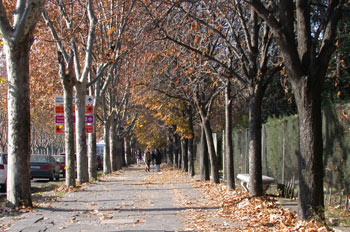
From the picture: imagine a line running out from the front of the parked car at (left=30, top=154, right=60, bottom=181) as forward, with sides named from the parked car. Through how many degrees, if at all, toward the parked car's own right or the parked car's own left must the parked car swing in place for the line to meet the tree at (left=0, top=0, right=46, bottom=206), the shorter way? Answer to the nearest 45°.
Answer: approximately 180°

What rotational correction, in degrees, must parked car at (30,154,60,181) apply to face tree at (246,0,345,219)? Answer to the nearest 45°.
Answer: approximately 180°

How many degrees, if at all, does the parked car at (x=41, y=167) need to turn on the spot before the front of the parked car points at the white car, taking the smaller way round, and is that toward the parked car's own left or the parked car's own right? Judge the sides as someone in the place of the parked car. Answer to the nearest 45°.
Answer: approximately 180°

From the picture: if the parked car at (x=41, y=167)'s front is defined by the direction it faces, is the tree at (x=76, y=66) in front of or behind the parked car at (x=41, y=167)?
behind

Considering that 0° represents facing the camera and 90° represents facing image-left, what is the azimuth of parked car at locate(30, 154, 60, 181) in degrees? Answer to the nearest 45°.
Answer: approximately 180°
